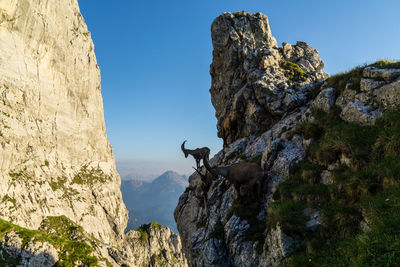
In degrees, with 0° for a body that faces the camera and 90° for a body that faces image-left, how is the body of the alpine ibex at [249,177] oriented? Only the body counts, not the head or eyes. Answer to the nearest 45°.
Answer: approximately 90°

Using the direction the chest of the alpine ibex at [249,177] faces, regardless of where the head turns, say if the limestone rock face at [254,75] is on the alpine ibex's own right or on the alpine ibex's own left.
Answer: on the alpine ibex's own right

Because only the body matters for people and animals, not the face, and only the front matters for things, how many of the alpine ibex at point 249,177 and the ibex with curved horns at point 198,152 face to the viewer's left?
2

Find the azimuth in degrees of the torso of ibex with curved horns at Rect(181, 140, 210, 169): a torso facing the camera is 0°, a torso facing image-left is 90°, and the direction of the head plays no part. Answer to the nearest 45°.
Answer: approximately 90°
